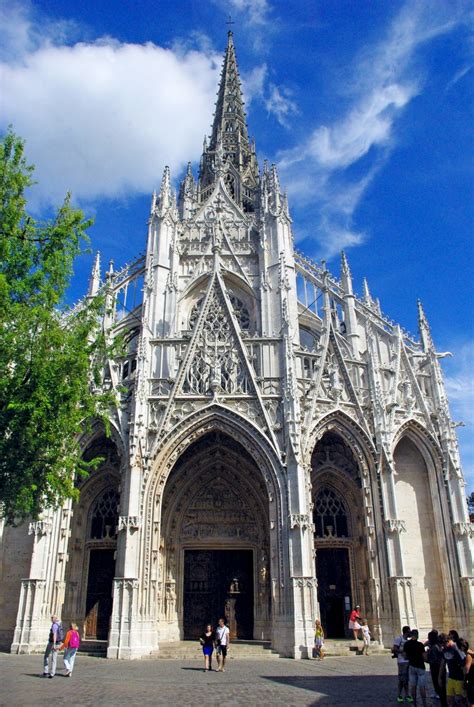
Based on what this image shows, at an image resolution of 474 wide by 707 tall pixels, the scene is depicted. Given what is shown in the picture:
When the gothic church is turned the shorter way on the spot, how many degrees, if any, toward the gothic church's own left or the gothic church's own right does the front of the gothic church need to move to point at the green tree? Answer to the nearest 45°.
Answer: approximately 45° to the gothic church's own right

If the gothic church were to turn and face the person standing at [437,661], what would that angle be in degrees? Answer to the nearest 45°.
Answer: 0° — it already faces them

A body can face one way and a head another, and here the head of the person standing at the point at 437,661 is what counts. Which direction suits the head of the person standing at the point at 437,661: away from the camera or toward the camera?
away from the camera

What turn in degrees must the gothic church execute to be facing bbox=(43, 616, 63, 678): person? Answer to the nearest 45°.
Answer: approximately 45° to its right

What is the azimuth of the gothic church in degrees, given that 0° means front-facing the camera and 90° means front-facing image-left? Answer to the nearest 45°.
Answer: approximately 0°
